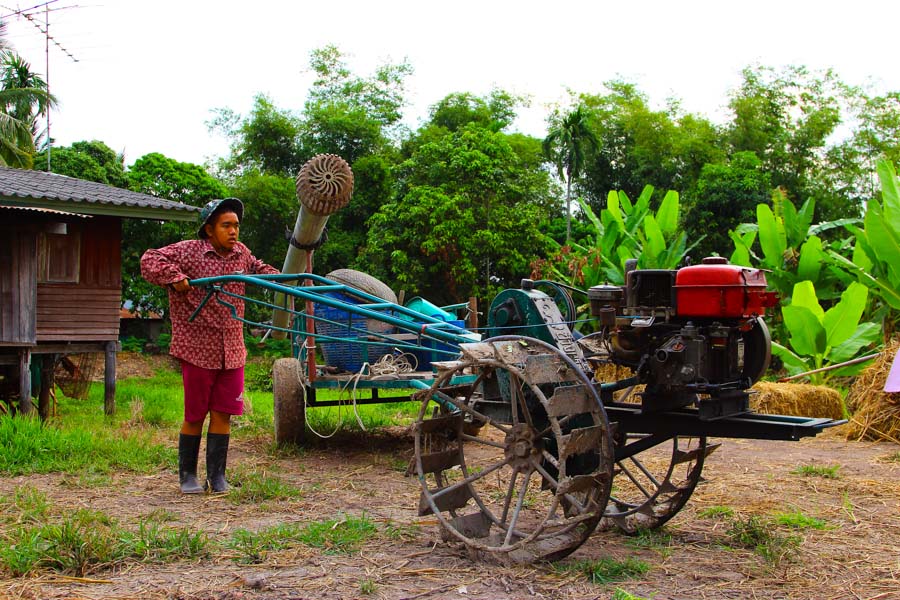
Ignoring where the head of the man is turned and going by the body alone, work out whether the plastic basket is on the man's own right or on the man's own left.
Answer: on the man's own left

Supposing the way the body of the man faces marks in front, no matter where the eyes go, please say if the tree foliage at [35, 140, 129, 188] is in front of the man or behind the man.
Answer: behind

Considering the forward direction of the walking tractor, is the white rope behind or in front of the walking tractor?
behind

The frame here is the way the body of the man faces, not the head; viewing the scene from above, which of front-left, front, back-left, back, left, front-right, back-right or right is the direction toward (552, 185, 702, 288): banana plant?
left

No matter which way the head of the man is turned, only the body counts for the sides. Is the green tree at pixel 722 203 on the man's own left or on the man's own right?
on the man's own left

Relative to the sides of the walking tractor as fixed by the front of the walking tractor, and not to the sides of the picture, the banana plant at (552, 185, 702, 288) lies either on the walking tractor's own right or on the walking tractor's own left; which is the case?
on the walking tractor's own left

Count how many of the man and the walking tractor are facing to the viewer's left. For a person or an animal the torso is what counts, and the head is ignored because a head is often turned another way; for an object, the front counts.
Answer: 0
